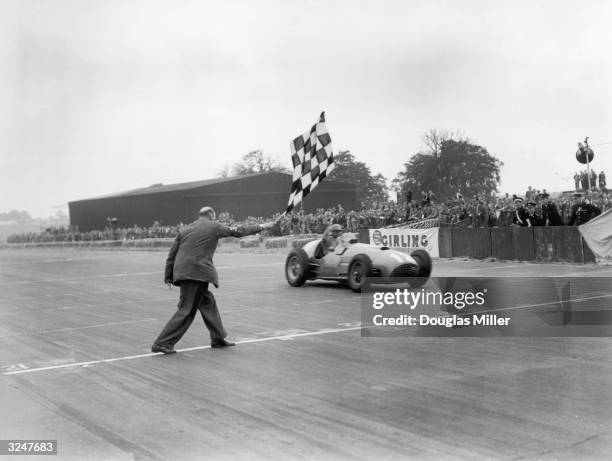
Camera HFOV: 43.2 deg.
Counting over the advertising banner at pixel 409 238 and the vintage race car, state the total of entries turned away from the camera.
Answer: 0

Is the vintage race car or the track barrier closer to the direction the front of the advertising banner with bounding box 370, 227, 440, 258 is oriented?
the vintage race car

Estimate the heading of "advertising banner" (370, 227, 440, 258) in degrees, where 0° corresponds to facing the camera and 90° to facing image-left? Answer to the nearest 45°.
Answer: approximately 0°

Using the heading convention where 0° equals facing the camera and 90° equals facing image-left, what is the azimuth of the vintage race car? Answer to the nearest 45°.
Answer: approximately 315°

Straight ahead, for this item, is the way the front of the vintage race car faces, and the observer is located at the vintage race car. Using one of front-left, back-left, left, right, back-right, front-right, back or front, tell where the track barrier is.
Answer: left

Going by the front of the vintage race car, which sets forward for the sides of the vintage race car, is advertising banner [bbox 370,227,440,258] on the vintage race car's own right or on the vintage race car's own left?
on the vintage race car's own left

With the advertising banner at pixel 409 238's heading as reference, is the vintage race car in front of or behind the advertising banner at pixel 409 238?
in front
